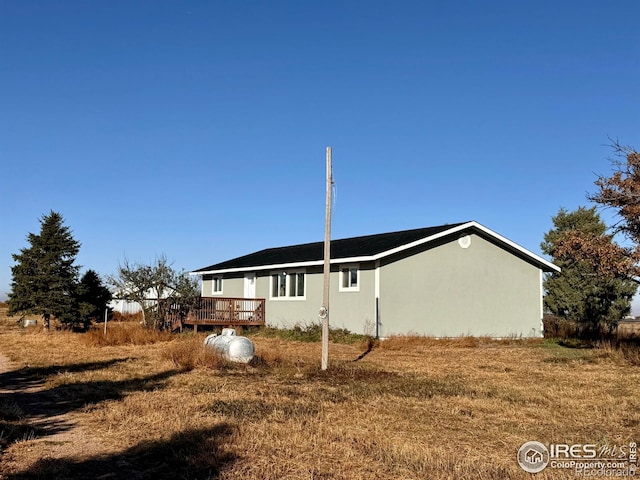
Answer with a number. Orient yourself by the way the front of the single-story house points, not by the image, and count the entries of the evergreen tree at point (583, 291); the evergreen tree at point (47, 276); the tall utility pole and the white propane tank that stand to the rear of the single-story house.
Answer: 1

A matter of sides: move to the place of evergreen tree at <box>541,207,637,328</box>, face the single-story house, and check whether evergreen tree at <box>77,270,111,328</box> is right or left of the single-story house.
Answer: right

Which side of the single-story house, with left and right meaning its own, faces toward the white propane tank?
front

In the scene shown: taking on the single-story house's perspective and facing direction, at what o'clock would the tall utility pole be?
The tall utility pole is roughly at 11 o'clock from the single-story house.

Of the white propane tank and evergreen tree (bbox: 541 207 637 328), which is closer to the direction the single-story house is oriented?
the white propane tank

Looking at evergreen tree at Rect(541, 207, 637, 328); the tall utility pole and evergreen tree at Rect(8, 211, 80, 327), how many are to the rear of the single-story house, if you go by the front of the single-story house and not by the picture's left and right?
1

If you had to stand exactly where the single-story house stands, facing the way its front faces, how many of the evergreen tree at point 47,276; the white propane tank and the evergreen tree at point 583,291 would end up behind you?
1

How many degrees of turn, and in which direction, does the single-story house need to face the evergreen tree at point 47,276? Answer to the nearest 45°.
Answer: approximately 45° to its right

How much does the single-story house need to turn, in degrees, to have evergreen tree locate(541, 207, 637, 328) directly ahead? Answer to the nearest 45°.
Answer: approximately 180°

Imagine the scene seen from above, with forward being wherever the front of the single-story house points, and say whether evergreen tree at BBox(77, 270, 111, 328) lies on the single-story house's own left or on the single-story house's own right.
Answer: on the single-story house's own right
